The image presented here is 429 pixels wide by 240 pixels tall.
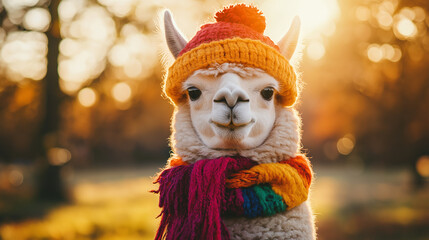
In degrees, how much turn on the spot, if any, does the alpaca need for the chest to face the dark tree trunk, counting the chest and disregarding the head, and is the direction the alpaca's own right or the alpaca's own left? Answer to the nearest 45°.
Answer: approximately 135° to the alpaca's own right

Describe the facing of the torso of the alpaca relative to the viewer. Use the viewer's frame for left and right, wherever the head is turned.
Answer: facing the viewer
